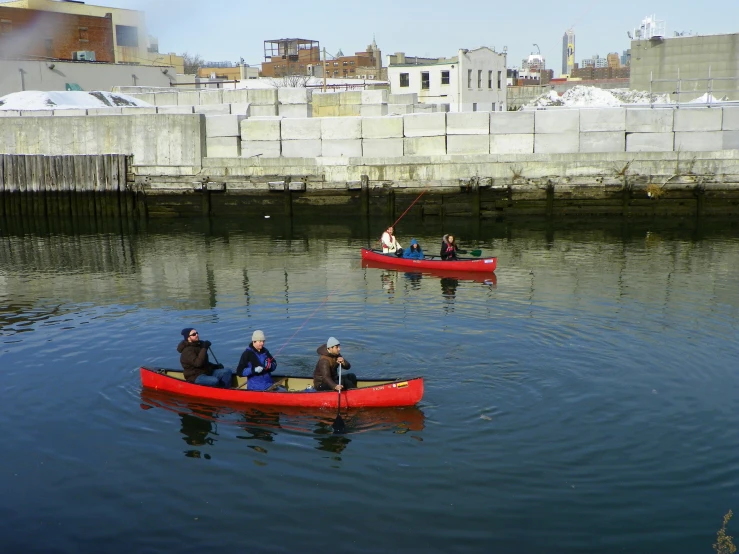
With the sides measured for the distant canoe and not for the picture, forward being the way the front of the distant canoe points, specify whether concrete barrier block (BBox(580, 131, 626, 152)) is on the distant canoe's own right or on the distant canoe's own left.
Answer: on the distant canoe's own left

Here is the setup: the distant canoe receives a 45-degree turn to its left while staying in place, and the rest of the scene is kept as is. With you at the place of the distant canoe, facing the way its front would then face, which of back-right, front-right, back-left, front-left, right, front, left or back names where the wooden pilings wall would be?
left

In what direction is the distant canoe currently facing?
to the viewer's right

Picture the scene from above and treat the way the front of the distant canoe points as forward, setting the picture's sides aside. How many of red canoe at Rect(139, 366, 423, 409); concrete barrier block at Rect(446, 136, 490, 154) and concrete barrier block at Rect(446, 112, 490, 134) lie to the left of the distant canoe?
2
